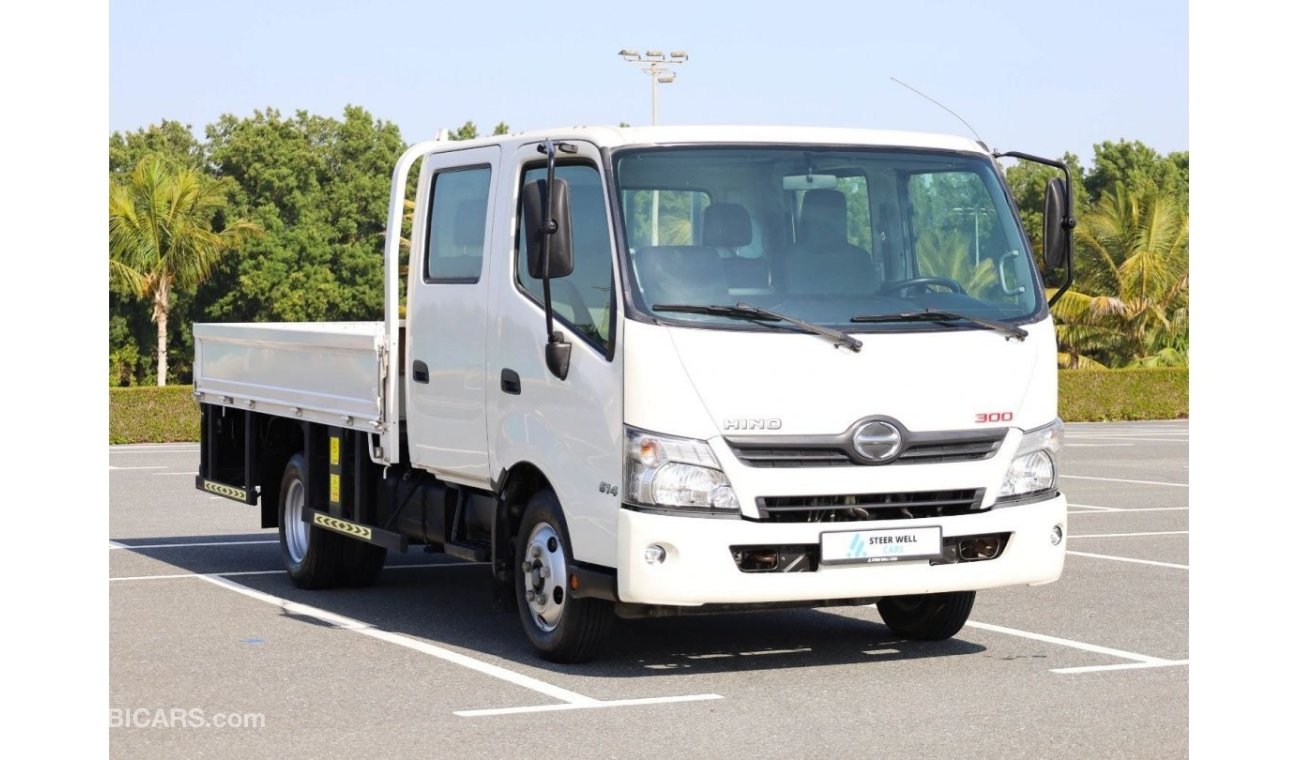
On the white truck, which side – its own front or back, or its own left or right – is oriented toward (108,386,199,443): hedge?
back

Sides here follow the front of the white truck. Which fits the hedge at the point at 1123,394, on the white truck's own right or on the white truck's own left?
on the white truck's own left

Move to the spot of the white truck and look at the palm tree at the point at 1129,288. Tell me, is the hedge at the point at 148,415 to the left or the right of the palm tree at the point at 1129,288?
left

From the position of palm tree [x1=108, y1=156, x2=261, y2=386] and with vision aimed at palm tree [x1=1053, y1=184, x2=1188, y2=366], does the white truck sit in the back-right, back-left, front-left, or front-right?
front-right

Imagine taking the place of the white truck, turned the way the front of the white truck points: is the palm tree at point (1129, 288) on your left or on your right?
on your left
